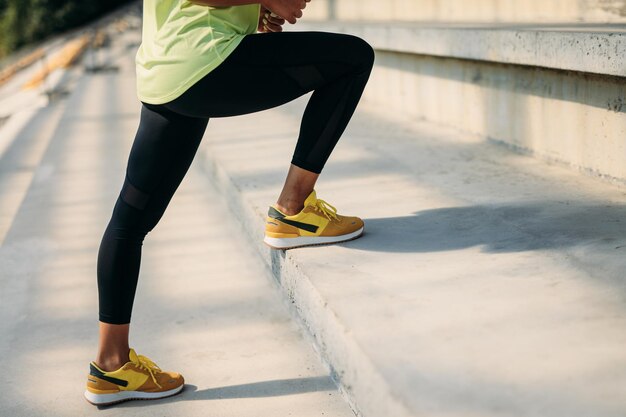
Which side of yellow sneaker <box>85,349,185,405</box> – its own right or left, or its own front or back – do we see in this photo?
right
